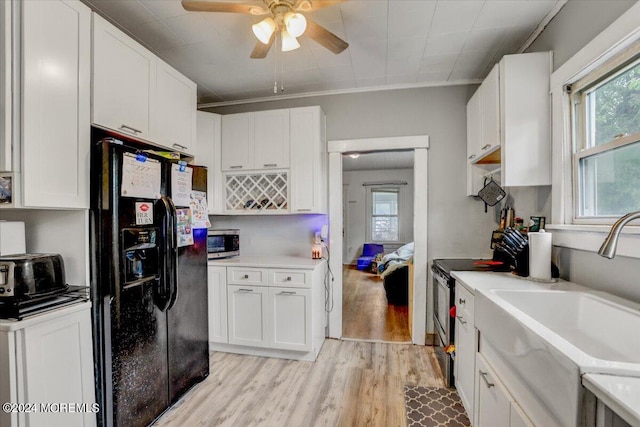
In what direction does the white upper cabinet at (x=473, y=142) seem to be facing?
to the viewer's left

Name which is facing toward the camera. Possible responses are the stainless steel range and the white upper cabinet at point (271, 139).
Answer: the white upper cabinet

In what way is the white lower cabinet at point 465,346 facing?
to the viewer's left

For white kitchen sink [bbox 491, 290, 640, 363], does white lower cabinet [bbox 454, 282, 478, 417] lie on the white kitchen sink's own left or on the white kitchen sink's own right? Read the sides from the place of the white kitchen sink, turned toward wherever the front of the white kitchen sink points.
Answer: on the white kitchen sink's own right

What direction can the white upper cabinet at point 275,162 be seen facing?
toward the camera

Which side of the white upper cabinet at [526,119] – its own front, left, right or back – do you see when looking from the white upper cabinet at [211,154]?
front

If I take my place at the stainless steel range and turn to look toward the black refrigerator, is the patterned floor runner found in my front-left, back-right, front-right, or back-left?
front-left

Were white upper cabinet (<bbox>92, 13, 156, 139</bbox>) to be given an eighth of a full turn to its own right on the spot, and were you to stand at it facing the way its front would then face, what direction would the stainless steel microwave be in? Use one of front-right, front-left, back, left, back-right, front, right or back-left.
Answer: back-left

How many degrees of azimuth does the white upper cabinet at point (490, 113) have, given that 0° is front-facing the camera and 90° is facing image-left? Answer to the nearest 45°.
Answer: approximately 90°

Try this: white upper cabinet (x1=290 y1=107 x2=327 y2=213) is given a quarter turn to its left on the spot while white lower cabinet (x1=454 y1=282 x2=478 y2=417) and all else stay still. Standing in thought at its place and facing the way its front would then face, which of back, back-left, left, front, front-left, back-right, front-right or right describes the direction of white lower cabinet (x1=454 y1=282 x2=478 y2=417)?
front-right

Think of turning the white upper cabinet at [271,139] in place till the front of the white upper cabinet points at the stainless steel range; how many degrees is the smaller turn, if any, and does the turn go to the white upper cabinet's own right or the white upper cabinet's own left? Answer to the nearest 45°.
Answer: approximately 45° to the white upper cabinet's own left

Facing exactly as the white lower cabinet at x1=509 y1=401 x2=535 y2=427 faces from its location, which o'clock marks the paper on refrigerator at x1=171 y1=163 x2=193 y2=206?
The paper on refrigerator is roughly at 12 o'clock from the white lower cabinet.

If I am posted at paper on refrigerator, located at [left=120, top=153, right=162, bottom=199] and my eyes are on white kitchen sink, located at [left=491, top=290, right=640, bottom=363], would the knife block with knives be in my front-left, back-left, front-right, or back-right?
front-left

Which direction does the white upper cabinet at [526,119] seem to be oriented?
to the viewer's left

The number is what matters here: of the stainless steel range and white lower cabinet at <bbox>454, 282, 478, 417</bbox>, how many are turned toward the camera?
0

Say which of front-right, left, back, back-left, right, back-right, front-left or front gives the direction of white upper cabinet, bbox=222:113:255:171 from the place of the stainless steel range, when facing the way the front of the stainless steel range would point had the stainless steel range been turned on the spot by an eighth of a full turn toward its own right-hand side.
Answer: front-left

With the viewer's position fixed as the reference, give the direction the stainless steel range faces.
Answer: facing to the left of the viewer

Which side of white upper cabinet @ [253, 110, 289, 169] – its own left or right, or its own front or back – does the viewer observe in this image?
front
